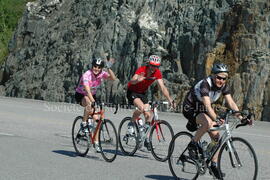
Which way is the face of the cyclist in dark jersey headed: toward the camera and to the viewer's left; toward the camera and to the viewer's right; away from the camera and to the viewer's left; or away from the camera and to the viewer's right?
toward the camera and to the viewer's right

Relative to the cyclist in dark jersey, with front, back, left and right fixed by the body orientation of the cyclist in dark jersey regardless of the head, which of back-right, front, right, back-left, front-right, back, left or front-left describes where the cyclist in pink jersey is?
back

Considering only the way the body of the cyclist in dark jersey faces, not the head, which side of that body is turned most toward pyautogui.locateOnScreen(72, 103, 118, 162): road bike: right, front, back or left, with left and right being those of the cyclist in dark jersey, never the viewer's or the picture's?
back

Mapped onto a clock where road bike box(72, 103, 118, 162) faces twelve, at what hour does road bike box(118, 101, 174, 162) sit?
road bike box(118, 101, 174, 162) is roughly at 10 o'clock from road bike box(72, 103, 118, 162).

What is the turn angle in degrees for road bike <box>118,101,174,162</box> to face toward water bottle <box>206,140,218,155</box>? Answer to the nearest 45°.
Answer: approximately 45° to its right

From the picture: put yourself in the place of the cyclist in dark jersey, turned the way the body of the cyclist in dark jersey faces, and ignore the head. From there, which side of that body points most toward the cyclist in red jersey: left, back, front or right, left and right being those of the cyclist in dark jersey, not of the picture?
back

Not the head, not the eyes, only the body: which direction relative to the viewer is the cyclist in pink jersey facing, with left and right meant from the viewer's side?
facing the viewer and to the right of the viewer

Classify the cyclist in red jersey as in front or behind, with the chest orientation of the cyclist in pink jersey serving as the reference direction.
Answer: in front

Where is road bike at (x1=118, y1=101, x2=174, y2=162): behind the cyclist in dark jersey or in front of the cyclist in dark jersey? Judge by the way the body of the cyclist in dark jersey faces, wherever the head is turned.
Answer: behind
